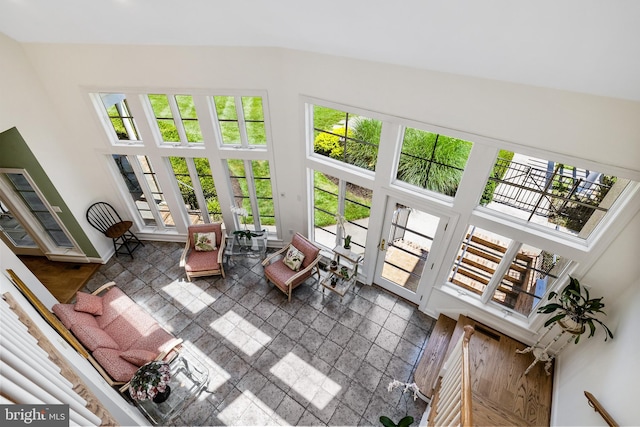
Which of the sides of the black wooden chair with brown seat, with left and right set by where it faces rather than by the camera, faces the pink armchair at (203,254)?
front

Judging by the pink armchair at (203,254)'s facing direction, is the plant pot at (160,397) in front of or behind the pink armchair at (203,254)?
in front

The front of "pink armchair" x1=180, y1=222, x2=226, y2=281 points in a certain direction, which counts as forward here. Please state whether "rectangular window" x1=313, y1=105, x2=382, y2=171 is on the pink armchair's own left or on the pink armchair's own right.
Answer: on the pink armchair's own left

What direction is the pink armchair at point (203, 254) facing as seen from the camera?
toward the camera

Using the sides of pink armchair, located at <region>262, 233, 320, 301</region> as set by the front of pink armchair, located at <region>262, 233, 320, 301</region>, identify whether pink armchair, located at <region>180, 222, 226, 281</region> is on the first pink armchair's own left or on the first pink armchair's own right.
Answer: on the first pink armchair's own right

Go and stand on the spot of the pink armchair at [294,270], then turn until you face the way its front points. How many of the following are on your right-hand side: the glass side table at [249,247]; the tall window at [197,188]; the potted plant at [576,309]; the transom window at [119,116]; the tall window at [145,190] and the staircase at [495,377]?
4

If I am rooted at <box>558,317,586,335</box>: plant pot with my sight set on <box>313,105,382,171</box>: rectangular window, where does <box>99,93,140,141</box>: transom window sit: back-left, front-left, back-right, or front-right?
front-left

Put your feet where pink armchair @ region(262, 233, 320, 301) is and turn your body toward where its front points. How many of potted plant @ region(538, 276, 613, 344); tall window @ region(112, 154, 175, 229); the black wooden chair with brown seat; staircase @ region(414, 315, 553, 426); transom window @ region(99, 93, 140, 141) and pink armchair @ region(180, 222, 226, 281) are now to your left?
2

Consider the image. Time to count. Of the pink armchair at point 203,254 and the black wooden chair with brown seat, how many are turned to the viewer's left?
0

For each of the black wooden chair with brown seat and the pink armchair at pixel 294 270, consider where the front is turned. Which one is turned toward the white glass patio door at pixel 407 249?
the black wooden chair with brown seat

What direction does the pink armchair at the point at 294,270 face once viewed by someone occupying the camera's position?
facing the viewer and to the left of the viewer

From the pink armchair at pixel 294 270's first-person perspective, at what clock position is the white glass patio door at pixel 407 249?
The white glass patio door is roughly at 8 o'clock from the pink armchair.

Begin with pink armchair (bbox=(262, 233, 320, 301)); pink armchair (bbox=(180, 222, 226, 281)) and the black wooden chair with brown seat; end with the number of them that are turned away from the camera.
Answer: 0
